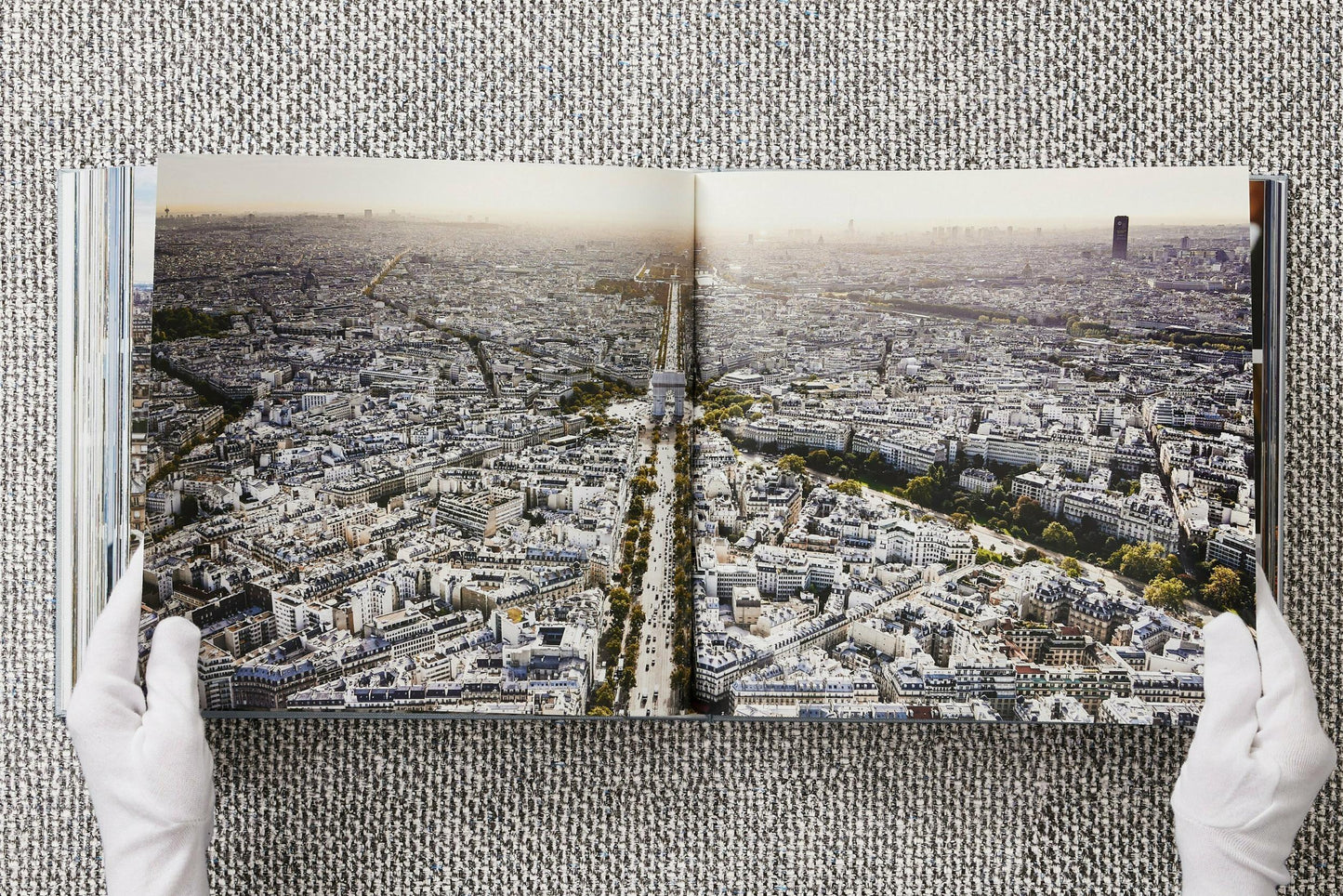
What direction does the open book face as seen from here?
toward the camera
